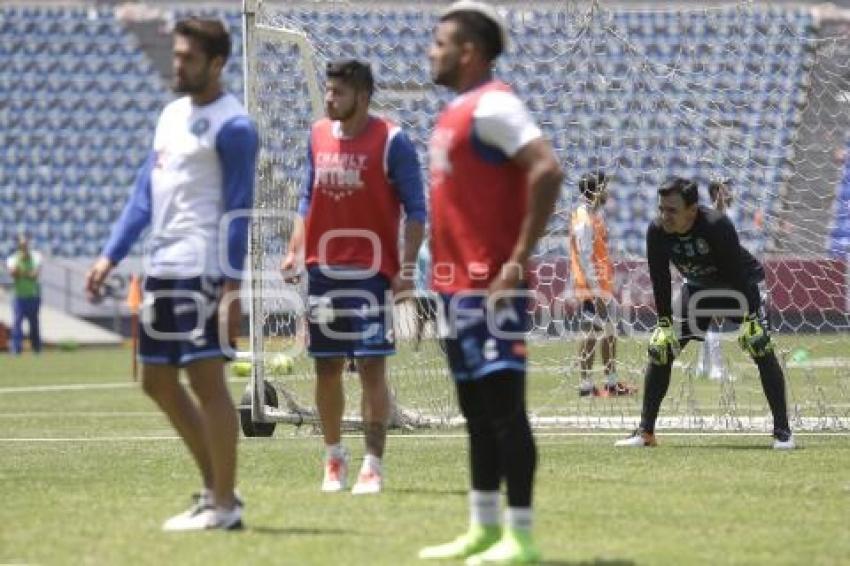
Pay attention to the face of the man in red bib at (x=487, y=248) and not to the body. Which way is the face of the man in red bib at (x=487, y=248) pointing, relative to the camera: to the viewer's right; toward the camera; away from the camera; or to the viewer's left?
to the viewer's left

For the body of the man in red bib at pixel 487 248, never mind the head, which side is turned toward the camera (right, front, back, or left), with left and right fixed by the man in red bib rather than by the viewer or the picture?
left

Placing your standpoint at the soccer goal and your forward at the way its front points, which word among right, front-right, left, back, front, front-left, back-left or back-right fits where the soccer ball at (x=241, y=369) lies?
back-right

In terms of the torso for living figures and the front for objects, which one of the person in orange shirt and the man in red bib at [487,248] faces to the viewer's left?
the man in red bib

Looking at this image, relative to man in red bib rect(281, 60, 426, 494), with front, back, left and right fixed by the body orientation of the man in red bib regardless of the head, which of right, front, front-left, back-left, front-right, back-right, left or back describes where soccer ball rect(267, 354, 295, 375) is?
back-right

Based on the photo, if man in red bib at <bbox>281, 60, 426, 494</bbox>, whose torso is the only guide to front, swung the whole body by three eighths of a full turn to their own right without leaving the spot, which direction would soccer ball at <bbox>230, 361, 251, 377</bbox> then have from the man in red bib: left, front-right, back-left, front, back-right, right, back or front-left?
front

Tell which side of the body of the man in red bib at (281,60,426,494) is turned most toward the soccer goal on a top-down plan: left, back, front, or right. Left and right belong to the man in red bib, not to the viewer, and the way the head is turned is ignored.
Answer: back
